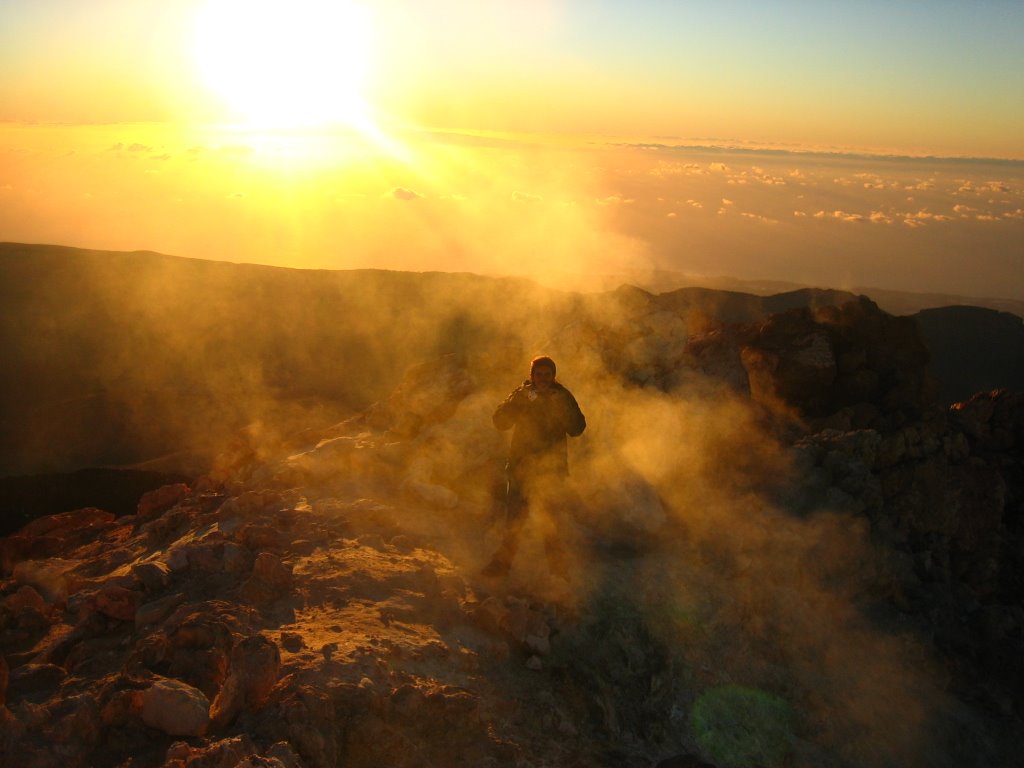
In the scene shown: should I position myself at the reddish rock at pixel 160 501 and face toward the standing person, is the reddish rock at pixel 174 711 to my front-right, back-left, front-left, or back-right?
front-right

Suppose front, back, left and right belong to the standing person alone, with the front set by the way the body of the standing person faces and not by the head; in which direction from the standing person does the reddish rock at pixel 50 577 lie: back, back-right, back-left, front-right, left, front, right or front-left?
right

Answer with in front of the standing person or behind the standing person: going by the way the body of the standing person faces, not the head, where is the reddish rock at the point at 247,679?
in front

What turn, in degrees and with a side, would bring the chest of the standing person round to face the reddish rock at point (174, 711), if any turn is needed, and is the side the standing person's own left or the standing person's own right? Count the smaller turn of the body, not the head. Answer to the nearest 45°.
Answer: approximately 45° to the standing person's own right

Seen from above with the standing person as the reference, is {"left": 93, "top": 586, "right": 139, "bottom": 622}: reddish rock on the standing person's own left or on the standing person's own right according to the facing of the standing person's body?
on the standing person's own right

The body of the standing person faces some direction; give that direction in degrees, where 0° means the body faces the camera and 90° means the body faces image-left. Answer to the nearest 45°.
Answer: approximately 0°

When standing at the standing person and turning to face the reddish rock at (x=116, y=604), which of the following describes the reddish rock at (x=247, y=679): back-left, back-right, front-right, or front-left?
front-left
